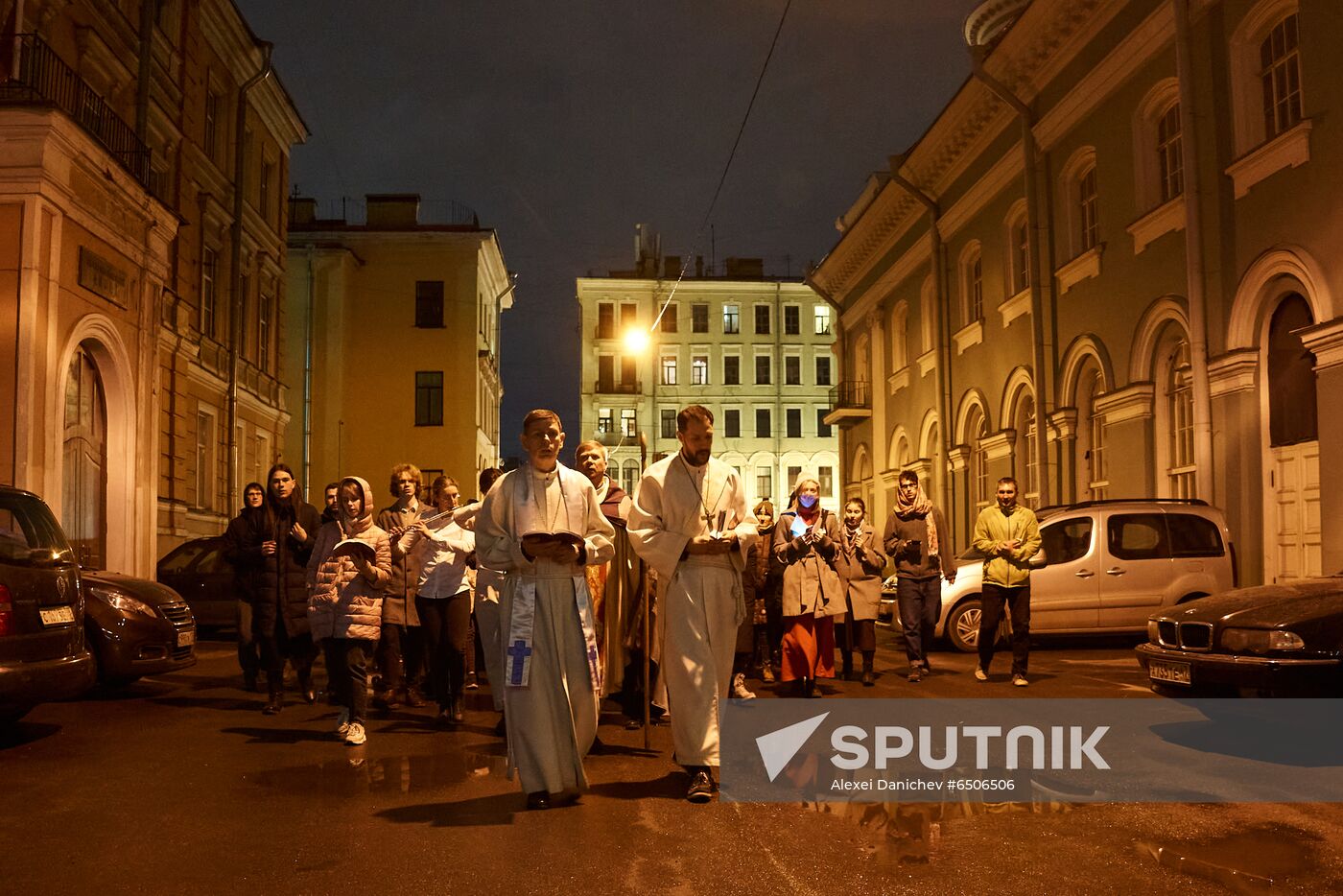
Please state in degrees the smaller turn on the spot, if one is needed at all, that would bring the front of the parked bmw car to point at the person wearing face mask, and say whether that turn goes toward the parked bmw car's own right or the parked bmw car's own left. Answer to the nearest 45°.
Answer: approximately 90° to the parked bmw car's own right

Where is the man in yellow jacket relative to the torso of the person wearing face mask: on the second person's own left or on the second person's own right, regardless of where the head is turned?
on the second person's own left

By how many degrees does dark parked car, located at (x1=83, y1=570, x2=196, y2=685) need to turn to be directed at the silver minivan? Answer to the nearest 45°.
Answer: approximately 45° to its left

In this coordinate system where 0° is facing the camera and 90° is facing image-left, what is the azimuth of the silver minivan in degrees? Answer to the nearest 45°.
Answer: approximately 90°

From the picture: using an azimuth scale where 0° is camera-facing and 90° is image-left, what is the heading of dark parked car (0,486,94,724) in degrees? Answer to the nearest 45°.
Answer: approximately 135°

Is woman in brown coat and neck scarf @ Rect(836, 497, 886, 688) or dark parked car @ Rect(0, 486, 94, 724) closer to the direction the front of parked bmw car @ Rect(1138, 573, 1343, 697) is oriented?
the dark parked car

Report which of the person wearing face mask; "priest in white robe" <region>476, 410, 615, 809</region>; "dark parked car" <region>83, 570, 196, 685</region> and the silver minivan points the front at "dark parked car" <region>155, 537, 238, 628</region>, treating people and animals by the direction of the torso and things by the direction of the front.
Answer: the silver minivan

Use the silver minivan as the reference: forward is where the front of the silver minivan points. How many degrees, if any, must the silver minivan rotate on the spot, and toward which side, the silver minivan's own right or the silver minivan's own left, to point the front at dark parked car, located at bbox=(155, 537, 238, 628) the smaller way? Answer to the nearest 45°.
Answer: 0° — it already faces it

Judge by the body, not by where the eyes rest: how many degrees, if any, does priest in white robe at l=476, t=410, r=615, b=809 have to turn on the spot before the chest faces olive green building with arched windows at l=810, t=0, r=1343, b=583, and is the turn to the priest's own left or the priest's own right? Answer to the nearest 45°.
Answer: approximately 135° to the priest's own left

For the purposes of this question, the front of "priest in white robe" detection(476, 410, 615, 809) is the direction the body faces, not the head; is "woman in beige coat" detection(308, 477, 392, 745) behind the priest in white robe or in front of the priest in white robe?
behind
